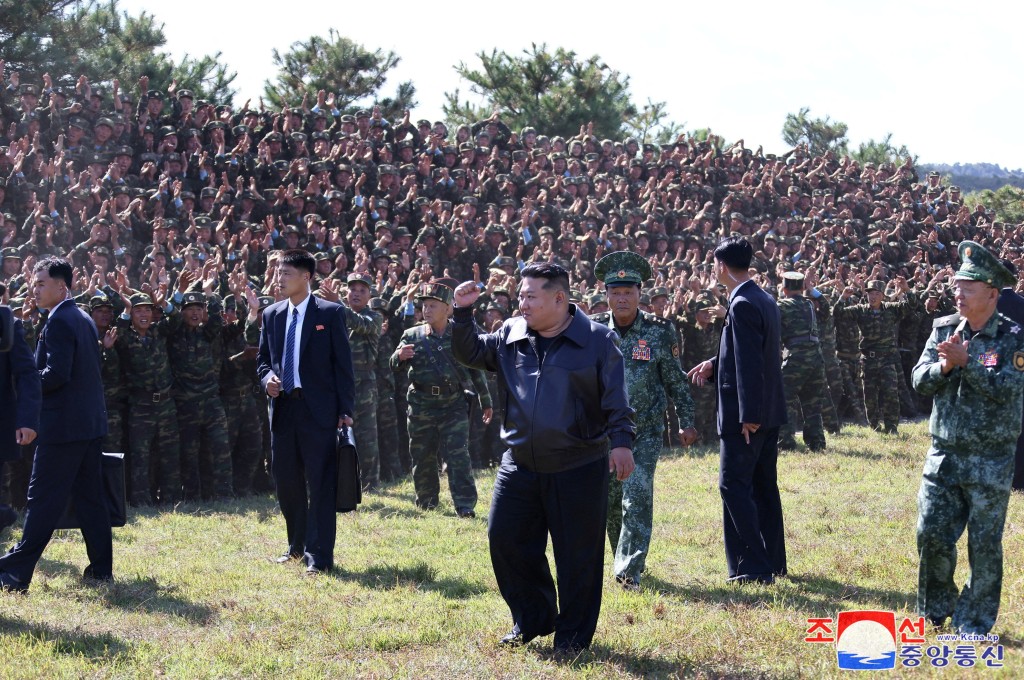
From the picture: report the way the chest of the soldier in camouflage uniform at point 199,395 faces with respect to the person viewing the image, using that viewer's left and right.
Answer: facing the viewer

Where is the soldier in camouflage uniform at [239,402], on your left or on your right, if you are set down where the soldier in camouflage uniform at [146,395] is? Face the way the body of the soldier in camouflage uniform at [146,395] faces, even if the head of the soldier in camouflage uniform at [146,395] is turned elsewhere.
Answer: on your left

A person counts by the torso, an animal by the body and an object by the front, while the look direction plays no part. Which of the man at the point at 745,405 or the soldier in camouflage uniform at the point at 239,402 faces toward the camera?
the soldier in camouflage uniform

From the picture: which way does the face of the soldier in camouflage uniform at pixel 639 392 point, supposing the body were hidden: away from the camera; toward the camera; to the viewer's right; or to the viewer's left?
toward the camera

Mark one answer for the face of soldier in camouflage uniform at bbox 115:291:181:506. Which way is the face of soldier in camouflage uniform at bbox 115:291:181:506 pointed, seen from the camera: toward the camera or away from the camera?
toward the camera

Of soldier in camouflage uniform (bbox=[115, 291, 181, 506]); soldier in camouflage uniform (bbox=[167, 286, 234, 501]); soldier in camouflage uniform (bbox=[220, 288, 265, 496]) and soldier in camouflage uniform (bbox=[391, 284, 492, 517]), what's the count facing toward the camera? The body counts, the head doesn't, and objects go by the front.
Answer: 4

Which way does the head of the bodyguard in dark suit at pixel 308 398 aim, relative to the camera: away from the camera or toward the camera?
toward the camera

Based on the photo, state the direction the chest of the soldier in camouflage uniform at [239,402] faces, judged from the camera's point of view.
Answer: toward the camera

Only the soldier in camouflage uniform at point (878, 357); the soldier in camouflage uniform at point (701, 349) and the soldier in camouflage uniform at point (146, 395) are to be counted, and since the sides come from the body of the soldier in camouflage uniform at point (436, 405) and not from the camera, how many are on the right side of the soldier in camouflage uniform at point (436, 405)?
1

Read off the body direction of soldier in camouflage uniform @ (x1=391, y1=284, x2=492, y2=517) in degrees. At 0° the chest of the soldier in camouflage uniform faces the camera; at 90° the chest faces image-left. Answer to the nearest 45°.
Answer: approximately 0°

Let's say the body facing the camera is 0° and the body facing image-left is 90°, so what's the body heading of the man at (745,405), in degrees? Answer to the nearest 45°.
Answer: approximately 135°

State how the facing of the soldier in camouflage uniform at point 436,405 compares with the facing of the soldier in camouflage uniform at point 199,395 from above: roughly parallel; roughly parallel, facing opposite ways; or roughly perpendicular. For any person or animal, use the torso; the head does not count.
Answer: roughly parallel

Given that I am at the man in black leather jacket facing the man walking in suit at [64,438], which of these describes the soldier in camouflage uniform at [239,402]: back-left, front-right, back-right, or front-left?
front-right

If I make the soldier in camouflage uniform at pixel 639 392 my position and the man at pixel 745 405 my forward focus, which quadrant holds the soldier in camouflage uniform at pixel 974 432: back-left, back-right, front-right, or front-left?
front-right
